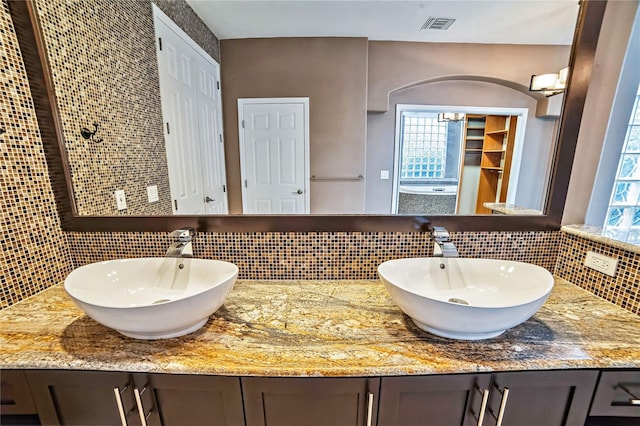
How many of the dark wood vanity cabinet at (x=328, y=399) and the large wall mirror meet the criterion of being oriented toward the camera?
2

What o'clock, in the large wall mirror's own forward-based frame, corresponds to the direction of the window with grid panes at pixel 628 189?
The window with grid panes is roughly at 9 o'clock from the large wall mirror.

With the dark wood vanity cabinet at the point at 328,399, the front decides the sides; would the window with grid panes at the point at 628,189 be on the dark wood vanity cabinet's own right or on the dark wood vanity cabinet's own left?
on the dark wood vanity cabinet's own left

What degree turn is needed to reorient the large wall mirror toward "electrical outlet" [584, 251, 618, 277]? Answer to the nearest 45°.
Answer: approximately 90° to its left
